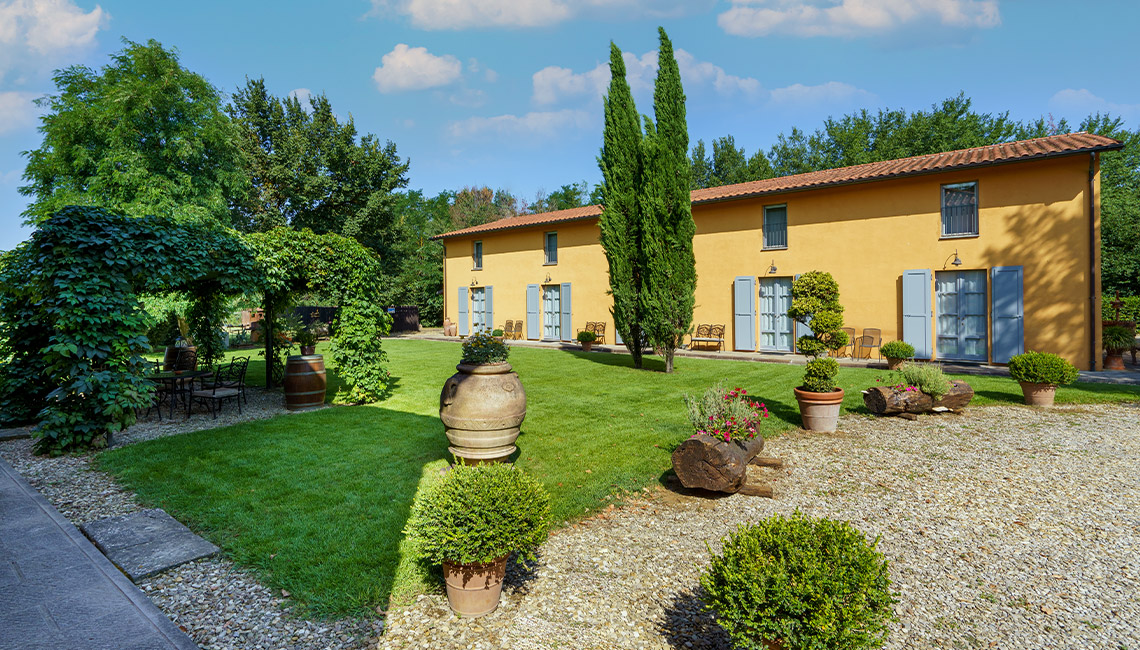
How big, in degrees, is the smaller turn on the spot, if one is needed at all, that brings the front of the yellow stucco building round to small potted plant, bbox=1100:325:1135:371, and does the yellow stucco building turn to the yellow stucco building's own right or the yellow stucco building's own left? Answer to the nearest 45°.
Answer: approximately 135° to the yellow stucco building's own left

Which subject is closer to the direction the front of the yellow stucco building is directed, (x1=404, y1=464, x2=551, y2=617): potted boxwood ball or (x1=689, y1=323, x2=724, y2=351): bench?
the potted boxwood ball

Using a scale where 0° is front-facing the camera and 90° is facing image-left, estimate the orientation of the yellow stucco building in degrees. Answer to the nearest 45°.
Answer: approximately 45°

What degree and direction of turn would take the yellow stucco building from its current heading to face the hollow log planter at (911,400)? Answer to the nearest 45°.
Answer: approximately 45° to its left

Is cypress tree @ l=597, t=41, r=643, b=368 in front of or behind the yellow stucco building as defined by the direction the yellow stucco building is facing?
in front

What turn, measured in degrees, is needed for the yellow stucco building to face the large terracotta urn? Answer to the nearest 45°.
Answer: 0° — it already faces it

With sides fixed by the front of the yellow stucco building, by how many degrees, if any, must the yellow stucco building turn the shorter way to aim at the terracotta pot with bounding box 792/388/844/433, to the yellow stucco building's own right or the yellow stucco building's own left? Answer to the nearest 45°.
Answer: approximately 45° to the yellow stucco building's own left

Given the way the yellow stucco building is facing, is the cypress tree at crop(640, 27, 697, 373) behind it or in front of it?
in front
